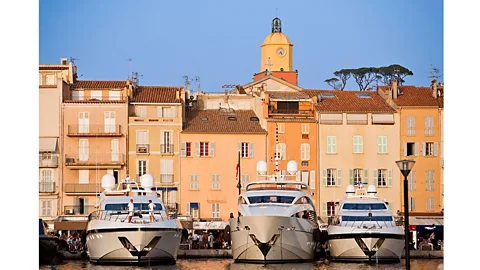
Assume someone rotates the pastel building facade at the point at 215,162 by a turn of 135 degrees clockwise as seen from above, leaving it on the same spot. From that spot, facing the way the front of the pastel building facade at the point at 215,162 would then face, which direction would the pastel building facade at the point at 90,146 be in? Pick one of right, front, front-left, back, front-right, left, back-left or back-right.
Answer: front-left

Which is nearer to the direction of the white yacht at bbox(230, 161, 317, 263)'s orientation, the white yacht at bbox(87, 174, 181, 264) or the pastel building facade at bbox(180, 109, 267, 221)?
the white yacht

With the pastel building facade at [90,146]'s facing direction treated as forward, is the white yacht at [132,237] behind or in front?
in front

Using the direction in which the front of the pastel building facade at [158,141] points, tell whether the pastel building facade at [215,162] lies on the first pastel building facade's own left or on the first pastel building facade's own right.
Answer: on the first pastel building facade's own left

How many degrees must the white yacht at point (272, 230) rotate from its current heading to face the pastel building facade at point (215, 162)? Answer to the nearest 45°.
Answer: approximately 180°

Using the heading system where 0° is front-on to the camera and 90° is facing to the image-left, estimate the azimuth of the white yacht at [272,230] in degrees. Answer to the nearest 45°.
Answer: approximately 0°

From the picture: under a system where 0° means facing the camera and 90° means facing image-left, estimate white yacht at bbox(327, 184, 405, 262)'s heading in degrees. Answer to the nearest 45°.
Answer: approximately 0°

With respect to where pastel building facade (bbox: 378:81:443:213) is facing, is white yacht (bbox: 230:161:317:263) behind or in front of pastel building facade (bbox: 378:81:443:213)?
in front

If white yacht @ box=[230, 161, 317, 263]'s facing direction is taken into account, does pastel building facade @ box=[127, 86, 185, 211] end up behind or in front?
behind

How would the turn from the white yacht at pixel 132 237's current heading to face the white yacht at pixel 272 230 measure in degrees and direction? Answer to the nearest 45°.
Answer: approximately 90° to its left
